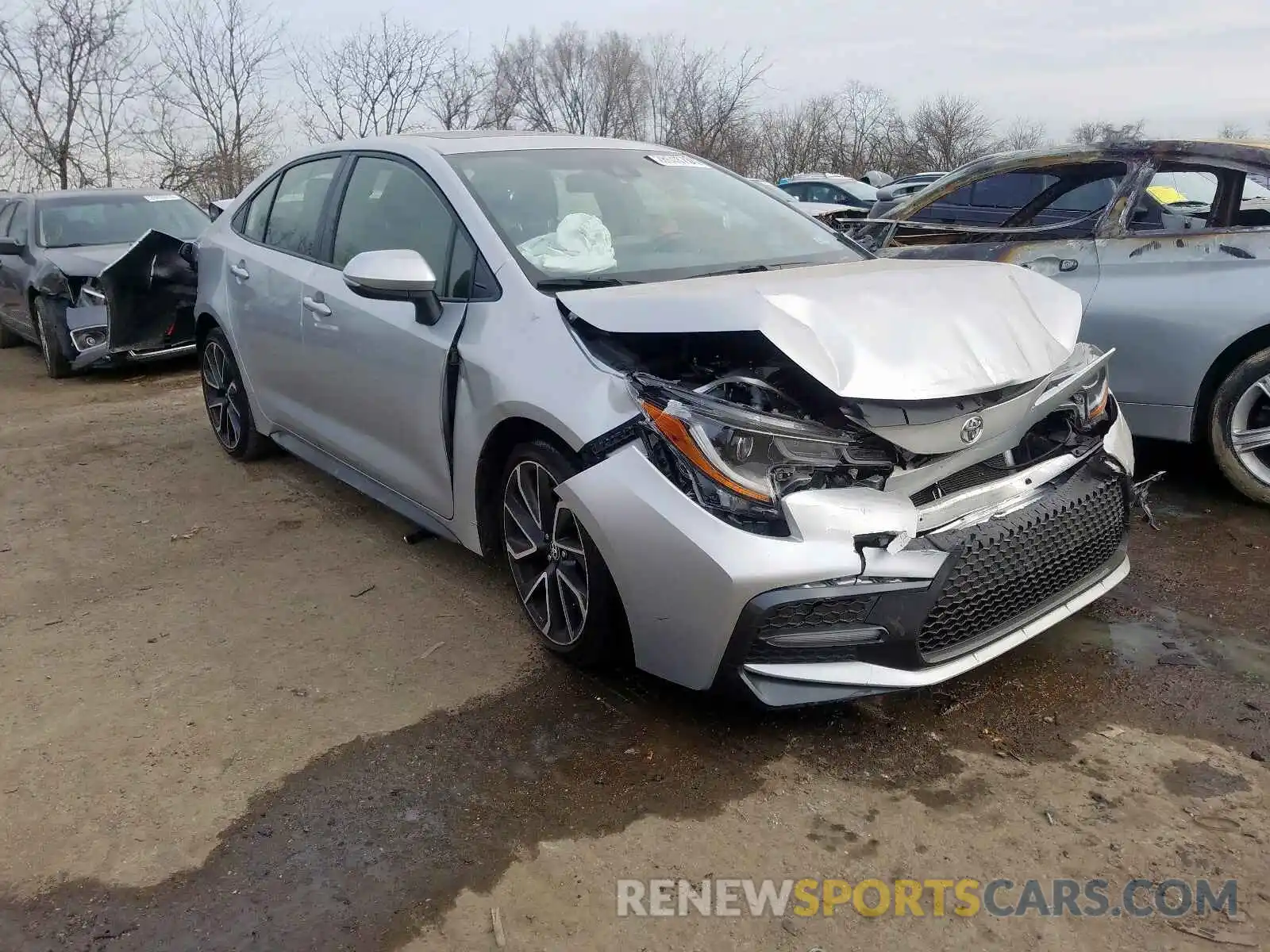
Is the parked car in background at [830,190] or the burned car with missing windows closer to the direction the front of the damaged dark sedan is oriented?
the burned car with missing windows

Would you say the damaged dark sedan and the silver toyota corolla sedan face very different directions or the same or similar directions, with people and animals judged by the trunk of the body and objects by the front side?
same or similar directions

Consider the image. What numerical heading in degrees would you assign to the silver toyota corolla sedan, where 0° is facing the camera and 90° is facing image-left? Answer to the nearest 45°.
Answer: approximately 315°

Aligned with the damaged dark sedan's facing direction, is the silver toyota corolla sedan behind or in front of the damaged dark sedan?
in front

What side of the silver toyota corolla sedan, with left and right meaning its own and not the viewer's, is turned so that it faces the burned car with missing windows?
left

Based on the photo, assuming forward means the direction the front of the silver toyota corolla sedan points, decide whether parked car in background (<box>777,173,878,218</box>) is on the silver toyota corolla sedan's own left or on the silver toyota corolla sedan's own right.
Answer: on the silver toyota corolla sedan's own left

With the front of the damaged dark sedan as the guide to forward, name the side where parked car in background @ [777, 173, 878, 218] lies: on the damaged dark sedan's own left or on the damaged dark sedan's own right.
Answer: on the damaged dark sedan's own left

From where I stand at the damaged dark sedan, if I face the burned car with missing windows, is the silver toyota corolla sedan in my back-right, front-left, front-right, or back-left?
front-right

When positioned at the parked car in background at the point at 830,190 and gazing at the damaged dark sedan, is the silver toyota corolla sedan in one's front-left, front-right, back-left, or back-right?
front-left

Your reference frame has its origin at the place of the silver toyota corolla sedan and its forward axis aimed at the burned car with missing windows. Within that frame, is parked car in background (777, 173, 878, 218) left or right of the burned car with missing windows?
left
